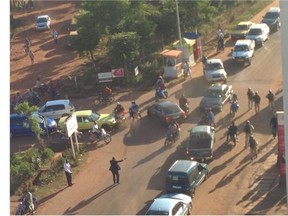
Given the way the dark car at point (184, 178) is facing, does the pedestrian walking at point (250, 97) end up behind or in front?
in front

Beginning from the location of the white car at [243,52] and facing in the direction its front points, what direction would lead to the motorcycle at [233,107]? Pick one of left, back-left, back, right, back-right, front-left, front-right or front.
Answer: front-left

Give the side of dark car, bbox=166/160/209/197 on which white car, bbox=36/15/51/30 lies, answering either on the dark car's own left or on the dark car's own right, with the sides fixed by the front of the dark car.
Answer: on the dark car's own left

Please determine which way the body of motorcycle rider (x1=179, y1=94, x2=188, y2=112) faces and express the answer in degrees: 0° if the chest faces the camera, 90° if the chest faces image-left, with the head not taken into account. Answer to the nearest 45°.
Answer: approximately 180°

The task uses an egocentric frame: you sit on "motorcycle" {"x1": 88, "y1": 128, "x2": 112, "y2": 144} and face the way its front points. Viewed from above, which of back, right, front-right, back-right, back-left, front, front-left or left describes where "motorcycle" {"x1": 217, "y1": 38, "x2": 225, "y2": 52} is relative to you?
front-left

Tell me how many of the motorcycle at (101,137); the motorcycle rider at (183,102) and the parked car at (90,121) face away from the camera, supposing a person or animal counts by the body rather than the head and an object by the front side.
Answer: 1

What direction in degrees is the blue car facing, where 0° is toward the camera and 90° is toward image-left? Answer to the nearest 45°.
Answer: approximately 270°

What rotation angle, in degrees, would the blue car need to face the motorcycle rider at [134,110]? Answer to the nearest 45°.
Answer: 0° — it already faces them

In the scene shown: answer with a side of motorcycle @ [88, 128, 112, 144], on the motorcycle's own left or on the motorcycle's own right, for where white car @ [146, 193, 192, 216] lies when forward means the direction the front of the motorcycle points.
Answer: on the motorcycle's own right

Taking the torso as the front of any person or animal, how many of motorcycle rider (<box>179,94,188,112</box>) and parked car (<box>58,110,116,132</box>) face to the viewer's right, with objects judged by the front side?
1

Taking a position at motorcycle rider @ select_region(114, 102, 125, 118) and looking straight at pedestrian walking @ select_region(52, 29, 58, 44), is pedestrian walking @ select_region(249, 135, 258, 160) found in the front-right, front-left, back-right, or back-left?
back-right

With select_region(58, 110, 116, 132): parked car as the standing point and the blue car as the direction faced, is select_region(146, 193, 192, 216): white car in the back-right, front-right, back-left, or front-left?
back-left

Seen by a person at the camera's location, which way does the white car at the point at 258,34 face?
facing the viewer and to the left of the viewer

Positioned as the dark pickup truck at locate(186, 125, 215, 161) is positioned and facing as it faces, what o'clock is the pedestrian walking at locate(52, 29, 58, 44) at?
The pedestrian walking is roughly at 11 o'clock from the dark pickup truck.
